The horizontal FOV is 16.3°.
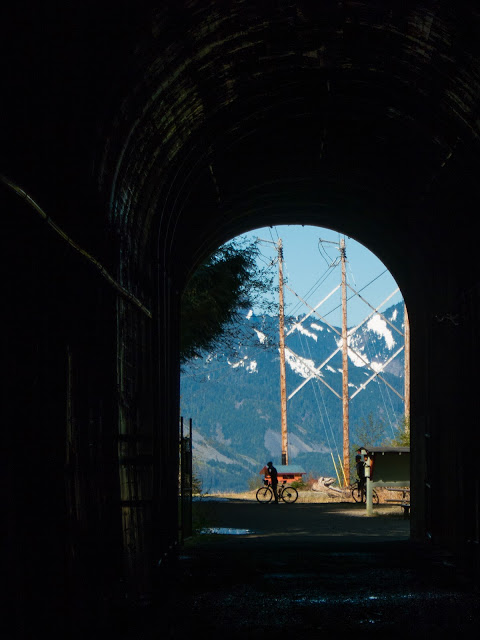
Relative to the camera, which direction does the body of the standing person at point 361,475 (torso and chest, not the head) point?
to the viewer's left

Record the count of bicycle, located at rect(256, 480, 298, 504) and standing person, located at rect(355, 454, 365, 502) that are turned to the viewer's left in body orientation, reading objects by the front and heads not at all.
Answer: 2

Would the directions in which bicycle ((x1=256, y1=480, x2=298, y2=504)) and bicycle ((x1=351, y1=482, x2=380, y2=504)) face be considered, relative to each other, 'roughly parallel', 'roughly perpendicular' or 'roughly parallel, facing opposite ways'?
roughly parallel

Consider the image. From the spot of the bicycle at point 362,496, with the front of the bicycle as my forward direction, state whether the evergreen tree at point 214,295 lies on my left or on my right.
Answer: on my left

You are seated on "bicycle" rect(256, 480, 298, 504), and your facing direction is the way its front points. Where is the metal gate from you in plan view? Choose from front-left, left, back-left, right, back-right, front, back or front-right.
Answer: left

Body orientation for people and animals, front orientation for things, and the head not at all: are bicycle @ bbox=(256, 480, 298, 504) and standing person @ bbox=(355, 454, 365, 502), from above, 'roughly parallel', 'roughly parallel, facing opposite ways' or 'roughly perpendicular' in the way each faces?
roughly parallel

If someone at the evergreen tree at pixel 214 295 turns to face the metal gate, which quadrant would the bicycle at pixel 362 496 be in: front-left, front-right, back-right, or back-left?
back-left

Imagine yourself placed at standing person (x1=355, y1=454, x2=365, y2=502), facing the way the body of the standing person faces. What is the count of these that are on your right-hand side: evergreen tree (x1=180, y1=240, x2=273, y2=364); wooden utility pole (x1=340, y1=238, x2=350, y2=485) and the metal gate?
1

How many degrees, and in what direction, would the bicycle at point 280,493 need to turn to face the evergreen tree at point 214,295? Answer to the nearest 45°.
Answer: approximately 90° to its left

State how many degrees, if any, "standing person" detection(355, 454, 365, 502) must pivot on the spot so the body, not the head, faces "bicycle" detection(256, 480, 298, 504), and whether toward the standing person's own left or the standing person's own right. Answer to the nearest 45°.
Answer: approximately 45° to the standing person's own right
